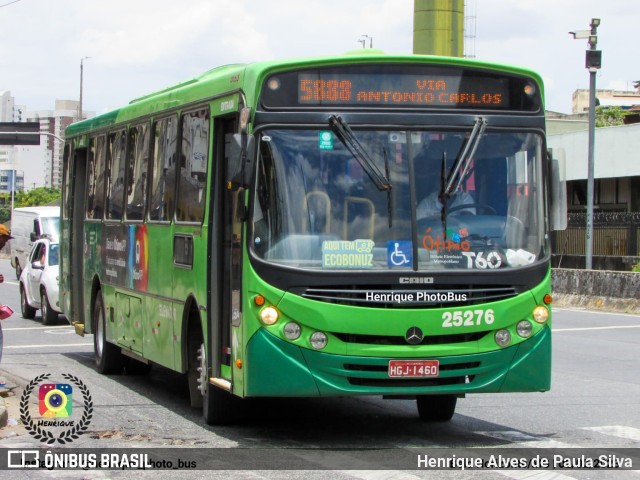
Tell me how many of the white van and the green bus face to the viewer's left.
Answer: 0

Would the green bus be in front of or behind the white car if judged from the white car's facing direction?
in front

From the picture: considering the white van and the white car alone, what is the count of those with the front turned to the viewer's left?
0

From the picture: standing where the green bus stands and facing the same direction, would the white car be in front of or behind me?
behind

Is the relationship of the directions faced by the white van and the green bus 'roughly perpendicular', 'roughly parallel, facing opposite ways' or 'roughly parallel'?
roughly parallel

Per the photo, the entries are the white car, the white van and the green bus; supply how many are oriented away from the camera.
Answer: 0

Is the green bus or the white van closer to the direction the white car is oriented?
the green bus

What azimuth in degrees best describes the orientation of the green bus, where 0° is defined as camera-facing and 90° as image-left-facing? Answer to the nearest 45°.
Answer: approximately 315°

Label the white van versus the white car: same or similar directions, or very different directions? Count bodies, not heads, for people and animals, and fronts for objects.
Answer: same or similar directions

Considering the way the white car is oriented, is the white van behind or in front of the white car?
behind

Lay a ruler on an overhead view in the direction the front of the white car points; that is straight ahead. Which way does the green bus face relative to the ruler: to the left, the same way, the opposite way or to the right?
the same way

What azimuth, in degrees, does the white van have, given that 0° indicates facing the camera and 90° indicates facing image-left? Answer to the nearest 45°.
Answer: approximately 315°

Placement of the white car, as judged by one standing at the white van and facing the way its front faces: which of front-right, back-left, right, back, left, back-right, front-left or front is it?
front-right
